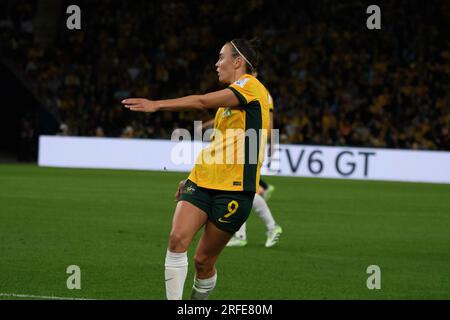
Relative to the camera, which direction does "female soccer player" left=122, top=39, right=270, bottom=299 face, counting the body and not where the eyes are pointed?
to the viewer's left

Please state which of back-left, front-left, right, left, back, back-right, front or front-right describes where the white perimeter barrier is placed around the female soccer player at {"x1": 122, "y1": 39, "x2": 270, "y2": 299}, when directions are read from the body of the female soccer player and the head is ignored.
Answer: right

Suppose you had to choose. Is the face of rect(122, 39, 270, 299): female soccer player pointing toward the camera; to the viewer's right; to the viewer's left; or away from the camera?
to the viewer's left
